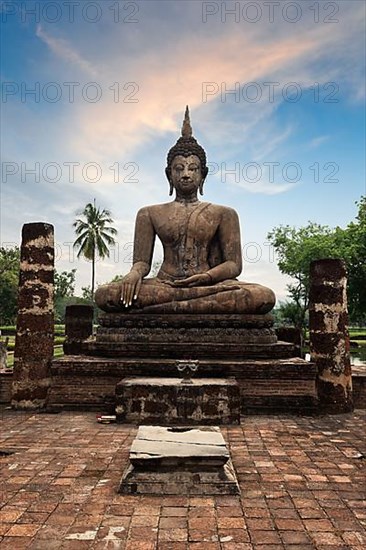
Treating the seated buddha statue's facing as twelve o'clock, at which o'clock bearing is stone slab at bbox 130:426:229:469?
The stone slab is roughly at 12 o'clock from the seated buddha statue.

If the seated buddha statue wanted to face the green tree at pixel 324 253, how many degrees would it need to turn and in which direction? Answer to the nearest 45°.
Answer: approximately 135° to its left

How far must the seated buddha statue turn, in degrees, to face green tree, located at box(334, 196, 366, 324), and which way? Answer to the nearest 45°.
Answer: approximately 135° to its left

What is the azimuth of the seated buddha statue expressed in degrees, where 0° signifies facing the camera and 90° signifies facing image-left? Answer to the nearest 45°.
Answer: approximately 0°

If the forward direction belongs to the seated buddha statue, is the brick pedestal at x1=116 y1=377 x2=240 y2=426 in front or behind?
in front

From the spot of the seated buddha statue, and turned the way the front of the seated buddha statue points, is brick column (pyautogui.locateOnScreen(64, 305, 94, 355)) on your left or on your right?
on your right
